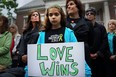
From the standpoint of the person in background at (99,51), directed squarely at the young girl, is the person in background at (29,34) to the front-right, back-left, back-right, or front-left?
front-right

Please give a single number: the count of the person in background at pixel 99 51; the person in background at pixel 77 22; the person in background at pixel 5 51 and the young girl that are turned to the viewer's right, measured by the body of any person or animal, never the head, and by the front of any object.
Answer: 0

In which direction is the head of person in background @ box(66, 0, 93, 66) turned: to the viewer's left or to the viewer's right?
to the viewer's left

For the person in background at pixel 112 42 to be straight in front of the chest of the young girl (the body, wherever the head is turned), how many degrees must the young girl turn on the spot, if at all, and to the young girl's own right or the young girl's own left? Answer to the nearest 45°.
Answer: approximately 135° to the young girl's own left

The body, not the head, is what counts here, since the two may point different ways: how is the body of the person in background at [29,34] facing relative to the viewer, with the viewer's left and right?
facing the viewer and to the right of the viewer

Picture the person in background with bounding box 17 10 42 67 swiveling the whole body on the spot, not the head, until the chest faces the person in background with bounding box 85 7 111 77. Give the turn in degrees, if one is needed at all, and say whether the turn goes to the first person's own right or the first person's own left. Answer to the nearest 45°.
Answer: approximately 45° to the first person's own left

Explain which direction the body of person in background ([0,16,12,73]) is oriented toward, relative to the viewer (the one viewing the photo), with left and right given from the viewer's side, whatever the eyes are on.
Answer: facing the viewer and to the left of the viewer

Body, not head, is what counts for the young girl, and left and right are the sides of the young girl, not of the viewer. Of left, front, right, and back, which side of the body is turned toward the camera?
front

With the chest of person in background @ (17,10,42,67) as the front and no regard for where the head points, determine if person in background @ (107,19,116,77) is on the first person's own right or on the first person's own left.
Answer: on the first person's own left

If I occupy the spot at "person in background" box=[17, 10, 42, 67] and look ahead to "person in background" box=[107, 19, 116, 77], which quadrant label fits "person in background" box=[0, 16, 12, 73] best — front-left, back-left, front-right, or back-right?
back-right

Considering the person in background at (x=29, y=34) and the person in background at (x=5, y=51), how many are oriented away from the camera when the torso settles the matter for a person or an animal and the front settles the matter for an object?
0
